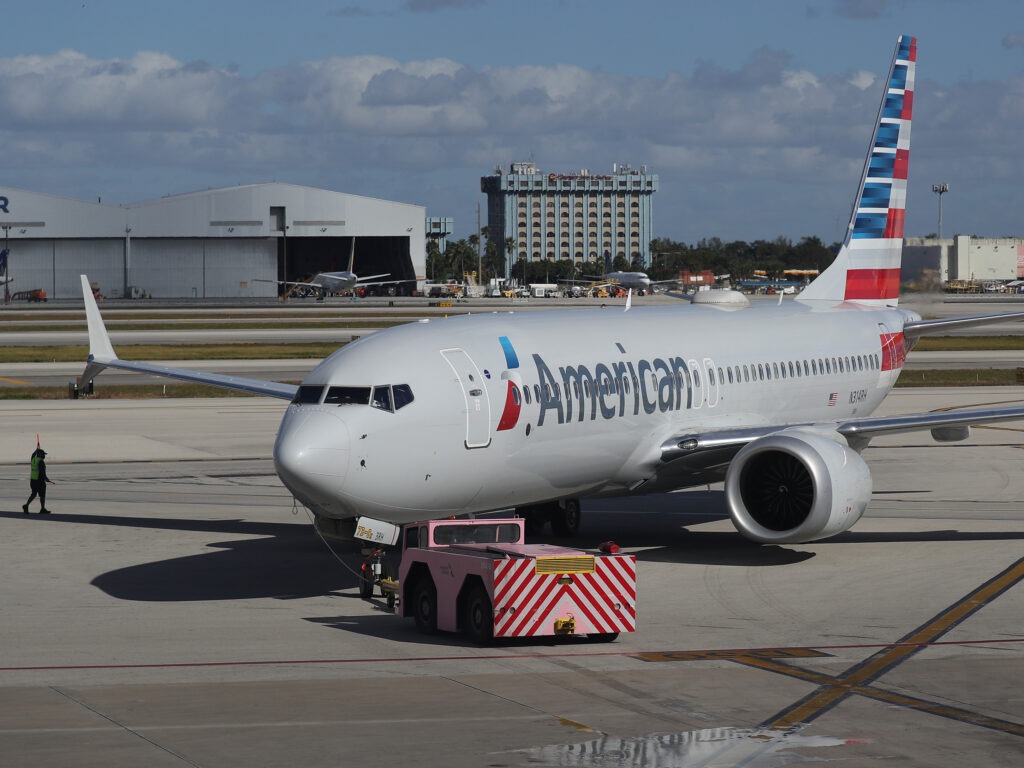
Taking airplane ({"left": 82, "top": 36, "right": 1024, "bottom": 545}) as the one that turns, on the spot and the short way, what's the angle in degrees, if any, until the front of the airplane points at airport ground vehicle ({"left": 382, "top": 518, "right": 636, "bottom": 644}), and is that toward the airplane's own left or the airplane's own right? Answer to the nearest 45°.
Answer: approximately 45° to the airplane's own left

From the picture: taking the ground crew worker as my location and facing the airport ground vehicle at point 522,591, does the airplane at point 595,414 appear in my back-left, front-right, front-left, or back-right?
front-left

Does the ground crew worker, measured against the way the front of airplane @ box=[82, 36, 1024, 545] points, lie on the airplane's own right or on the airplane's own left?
on the airplane's own right

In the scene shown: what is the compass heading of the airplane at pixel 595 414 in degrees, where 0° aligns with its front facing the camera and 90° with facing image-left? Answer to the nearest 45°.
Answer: approximately 45°

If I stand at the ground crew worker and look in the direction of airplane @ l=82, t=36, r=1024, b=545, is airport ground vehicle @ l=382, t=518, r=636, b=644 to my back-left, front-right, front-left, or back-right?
front-right
